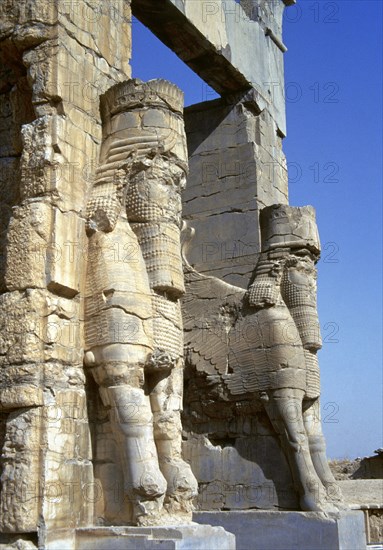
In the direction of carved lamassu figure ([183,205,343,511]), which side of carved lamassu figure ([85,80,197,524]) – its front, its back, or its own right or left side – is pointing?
left

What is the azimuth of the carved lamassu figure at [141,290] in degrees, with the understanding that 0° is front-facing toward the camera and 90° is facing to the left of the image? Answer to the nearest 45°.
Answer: approximately 315°
